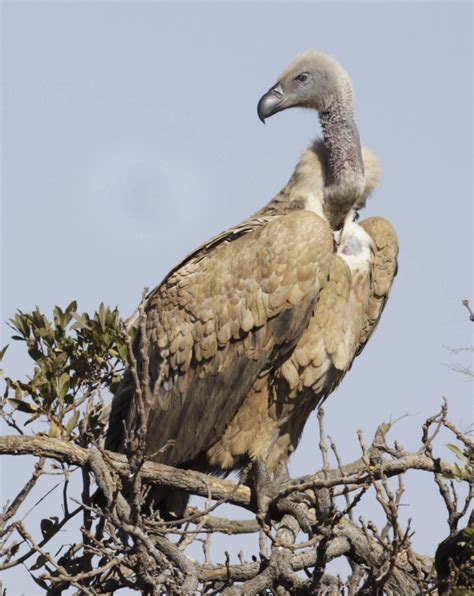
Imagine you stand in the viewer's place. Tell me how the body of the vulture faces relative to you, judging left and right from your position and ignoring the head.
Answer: facing the viewer and to the right of the viewer
